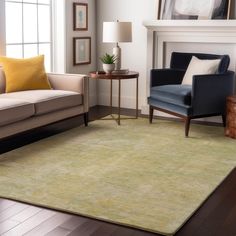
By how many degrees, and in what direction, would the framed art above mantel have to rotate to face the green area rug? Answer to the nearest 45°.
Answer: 0° — it already faces it

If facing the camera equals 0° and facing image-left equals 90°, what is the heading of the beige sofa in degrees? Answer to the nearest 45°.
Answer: approximately 315°

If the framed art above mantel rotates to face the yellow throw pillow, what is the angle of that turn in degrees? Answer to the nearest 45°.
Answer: approximately 45° to its right

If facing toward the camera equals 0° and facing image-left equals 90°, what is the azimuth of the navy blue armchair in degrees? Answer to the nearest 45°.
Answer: approximately 45°

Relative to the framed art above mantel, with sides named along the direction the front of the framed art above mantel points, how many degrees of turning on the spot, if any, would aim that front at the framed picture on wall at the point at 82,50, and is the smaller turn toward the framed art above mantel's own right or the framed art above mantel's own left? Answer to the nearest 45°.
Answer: approximately 90° to the framed art above mantel's own right

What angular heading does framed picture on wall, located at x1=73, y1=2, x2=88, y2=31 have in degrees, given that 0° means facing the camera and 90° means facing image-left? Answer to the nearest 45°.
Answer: approximately 315°

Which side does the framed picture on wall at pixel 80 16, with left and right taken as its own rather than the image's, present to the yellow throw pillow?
right

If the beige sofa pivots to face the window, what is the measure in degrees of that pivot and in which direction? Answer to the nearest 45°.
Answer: approximately 135° to its left

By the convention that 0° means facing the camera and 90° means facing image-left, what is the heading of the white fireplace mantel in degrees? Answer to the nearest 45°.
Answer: approximately 0°

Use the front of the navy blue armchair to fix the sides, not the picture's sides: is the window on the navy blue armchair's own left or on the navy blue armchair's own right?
on the navy blue armchair's own right

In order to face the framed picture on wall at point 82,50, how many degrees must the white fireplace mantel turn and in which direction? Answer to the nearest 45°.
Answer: approximately 90° to its right
